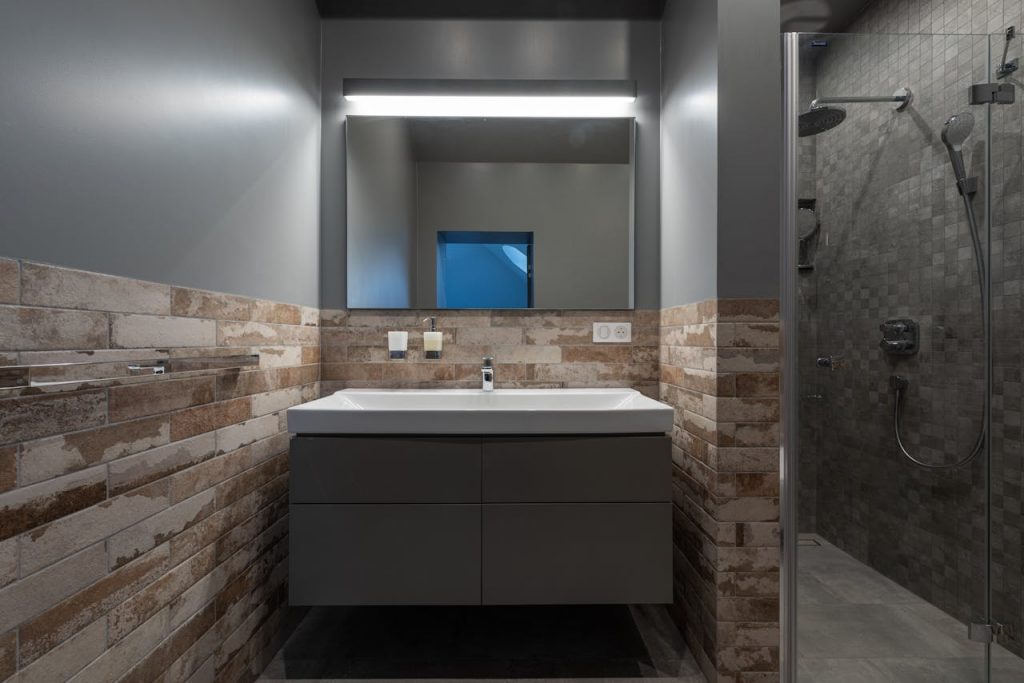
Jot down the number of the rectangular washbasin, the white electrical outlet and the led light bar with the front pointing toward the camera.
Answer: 3

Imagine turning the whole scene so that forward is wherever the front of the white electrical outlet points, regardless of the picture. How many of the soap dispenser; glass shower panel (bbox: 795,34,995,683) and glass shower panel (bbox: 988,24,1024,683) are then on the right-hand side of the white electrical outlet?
1

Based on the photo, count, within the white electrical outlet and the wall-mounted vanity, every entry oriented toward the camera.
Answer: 2

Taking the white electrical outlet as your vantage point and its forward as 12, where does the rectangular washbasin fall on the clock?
The rectangular washbasin is roughly at 1 o'clock from the white electrical outlet.

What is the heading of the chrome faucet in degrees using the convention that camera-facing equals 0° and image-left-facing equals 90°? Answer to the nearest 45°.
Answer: approximately 0°

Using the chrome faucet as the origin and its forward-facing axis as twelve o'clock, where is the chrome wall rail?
The chrome wall rail is roughly at 1 o'clock from the chrome faucet.

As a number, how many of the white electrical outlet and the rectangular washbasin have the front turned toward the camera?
2

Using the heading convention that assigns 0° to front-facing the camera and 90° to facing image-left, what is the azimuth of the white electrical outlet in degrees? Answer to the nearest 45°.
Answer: approximately 0°
